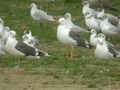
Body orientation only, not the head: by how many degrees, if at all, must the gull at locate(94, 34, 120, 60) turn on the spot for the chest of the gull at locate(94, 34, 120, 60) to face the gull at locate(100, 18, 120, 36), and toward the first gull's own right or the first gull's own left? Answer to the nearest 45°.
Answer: approximately 135° to the first gull's own right

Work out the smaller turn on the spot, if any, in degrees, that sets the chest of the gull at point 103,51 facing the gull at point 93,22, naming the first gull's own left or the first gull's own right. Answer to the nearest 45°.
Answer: approximately 135° to the first gull's own right

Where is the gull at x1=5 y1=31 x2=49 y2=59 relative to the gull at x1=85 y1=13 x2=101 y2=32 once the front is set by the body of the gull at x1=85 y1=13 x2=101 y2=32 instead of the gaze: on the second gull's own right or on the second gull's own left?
on the second gull's own left

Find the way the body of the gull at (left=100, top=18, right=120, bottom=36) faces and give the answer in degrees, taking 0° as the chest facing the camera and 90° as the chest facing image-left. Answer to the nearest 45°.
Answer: approximately 90°

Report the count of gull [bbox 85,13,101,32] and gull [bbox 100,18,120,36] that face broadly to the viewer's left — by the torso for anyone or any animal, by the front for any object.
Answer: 2

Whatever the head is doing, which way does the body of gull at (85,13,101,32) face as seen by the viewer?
to the viewer's left

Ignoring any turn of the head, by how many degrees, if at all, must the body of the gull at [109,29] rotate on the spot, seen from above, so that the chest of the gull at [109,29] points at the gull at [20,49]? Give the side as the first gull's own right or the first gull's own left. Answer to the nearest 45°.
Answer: approximately 45° to the first gull's own left
